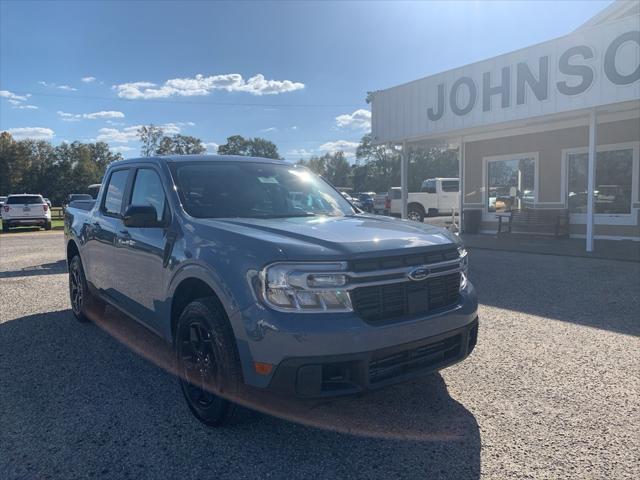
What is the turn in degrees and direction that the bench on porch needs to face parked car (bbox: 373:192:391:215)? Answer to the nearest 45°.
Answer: approximately 90° to its right

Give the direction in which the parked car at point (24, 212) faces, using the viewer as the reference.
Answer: facing away from the viewer

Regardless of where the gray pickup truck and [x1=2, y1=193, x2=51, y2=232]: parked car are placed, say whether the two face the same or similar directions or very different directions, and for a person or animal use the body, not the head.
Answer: very different directions

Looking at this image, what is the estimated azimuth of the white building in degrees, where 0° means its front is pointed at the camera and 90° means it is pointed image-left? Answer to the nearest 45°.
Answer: approximately 45°

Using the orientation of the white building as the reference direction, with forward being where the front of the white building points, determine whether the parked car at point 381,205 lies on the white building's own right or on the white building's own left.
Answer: on the white building's own right
